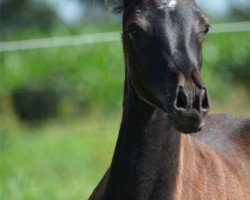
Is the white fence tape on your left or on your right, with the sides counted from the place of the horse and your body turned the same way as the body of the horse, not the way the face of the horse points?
on your right

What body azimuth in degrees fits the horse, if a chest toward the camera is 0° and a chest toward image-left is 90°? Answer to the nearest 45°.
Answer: approximately 45°

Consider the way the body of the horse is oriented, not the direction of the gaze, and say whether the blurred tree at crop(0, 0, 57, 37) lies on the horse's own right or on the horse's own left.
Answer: on the horse's own right
